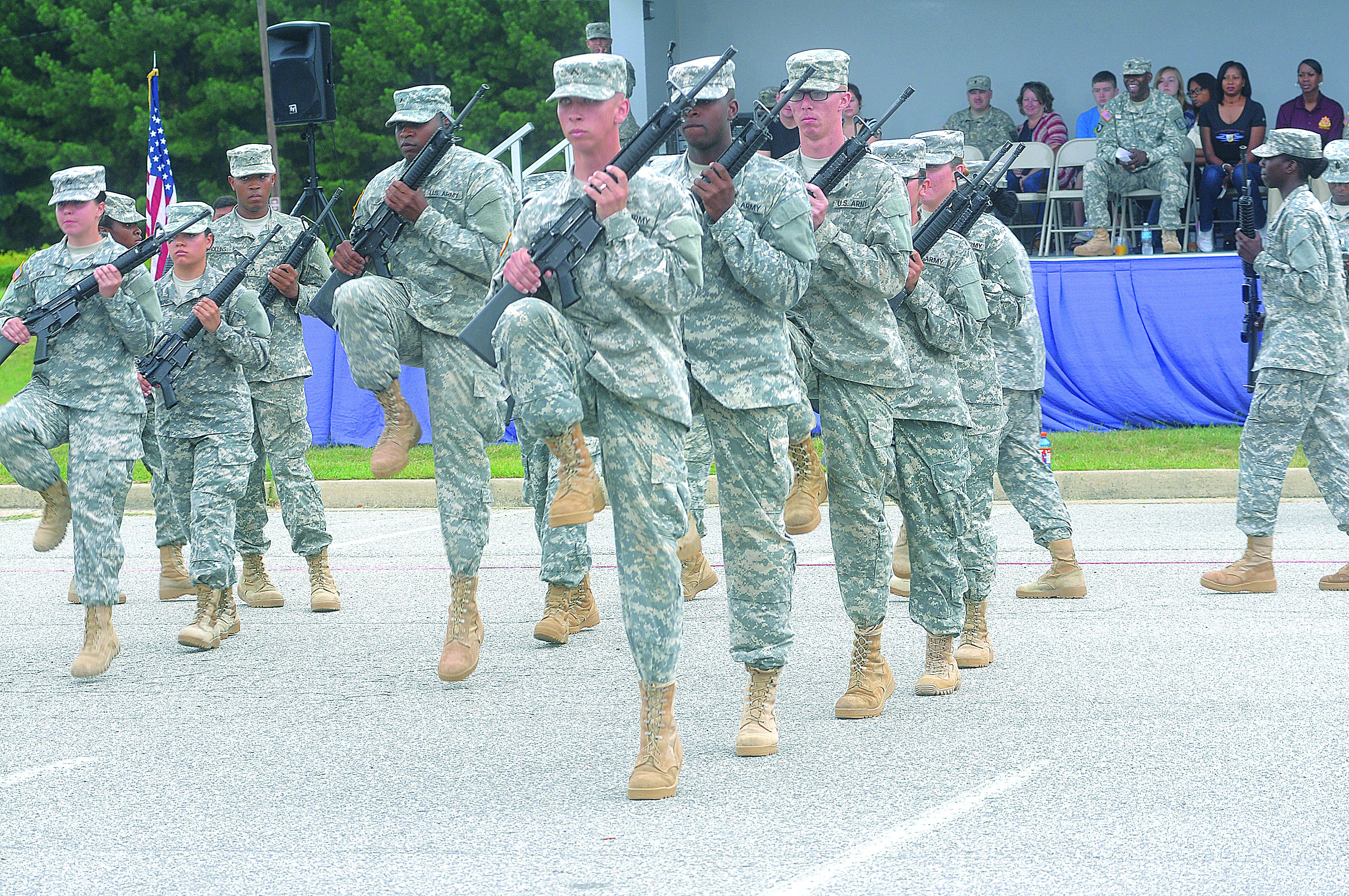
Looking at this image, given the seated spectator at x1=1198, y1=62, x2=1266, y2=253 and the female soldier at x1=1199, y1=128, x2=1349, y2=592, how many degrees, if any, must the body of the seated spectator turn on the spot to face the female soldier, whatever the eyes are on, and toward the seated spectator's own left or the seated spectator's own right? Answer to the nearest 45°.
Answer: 0° — they already face them

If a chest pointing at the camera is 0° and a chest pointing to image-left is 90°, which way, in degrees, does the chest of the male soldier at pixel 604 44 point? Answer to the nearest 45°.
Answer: approximately 0°

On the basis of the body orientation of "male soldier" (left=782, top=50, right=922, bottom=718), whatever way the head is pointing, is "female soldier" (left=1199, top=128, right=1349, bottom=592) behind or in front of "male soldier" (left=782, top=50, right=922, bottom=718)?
behind

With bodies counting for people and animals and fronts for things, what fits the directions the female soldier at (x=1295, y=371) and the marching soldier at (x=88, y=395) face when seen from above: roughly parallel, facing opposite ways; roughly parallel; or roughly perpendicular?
roughly perpendicular

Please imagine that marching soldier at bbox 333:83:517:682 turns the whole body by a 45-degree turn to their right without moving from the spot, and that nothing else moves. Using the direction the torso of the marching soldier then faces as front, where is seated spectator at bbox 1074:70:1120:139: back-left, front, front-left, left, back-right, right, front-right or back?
back-right
